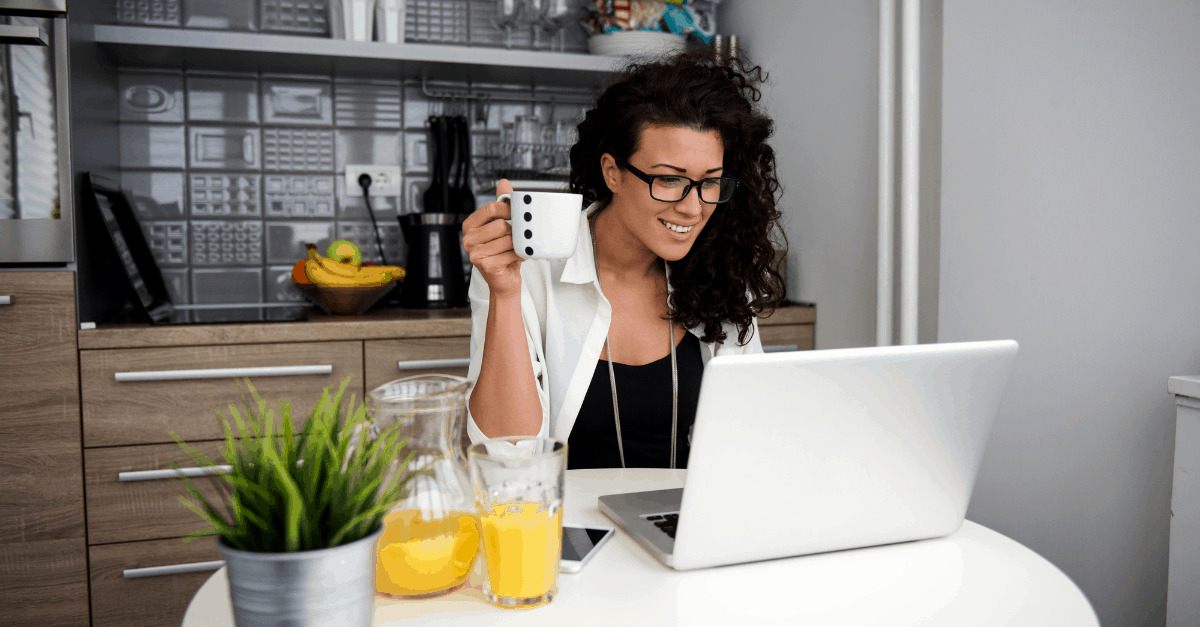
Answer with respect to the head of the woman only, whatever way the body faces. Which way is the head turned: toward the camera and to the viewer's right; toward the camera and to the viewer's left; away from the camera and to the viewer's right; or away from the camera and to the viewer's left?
toward the camera and to the viewer's right

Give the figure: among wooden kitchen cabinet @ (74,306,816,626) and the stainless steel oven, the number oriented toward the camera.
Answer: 2

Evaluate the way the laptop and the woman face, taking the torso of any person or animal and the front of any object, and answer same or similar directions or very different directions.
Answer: very different directions

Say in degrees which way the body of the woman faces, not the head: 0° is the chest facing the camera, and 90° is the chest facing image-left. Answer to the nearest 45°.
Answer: approximately 315°

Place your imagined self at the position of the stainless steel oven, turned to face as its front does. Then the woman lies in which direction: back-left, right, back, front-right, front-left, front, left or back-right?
front-left

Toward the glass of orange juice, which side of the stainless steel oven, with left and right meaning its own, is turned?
front

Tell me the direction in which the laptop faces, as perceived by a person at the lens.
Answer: facing away from the viewer and to the left of the viewer
